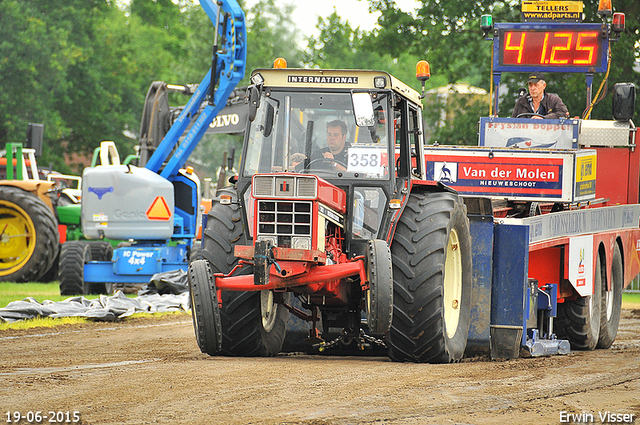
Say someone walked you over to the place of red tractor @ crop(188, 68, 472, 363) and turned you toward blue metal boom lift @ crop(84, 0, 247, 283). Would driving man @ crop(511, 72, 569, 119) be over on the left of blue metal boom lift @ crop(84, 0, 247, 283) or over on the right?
right

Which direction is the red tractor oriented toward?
toward the camera

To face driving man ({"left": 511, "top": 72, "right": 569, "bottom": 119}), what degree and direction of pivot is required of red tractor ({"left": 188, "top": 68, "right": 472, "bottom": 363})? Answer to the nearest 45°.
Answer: approximately 135° to its left

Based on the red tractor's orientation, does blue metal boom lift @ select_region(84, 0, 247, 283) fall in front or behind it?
behind
